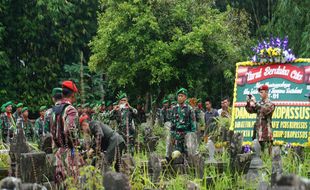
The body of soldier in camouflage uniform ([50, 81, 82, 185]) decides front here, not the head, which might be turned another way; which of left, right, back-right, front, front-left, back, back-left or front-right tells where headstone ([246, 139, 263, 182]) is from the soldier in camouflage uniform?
front-right

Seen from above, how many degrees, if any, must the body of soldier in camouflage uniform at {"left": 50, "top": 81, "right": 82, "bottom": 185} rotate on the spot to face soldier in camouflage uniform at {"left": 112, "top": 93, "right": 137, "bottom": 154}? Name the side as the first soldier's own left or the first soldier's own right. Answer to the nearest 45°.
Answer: approximately 45° to the first soldier's own left

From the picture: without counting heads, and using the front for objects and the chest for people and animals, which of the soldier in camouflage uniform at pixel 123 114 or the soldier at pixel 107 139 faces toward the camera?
the soldier in camouflage uniform

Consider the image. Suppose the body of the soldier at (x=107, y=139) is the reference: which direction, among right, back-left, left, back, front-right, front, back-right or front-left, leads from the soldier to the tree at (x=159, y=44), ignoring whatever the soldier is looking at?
right

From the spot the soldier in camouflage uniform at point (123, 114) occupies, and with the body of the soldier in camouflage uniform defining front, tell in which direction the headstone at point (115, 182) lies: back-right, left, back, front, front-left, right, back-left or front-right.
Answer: front

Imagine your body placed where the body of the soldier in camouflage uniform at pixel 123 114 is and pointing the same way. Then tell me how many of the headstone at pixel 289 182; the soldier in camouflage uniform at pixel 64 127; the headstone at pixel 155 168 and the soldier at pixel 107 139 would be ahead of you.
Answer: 4

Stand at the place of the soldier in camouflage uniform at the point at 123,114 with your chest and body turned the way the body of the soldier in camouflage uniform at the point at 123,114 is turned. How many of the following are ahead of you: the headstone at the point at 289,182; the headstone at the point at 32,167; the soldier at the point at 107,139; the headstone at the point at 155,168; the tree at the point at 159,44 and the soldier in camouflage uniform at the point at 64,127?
5

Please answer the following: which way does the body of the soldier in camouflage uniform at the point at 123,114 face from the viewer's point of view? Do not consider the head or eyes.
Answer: toward the camera

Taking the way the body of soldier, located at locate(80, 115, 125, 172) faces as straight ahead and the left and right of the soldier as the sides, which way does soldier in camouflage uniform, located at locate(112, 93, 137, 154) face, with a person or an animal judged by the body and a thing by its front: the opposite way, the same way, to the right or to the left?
to the left

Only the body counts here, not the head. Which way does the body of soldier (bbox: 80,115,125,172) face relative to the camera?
to the viewer's left

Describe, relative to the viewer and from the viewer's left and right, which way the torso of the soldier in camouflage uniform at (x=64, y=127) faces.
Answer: facing away from the viewer and to the right of the viewer

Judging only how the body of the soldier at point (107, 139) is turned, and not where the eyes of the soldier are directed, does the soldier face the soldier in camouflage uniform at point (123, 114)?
no

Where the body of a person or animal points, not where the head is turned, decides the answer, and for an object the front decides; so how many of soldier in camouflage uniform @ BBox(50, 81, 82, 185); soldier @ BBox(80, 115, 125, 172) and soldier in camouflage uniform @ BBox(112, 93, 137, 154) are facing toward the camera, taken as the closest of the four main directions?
1

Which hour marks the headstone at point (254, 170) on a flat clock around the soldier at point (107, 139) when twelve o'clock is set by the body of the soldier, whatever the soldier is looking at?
The headstone is roughly at 6 o'clock from the soldier.

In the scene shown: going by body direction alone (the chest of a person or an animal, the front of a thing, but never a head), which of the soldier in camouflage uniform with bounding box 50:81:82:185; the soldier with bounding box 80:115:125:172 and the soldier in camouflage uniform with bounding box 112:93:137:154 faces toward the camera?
the soldier in camouflage uniform with bounding box 112:93:137:154
